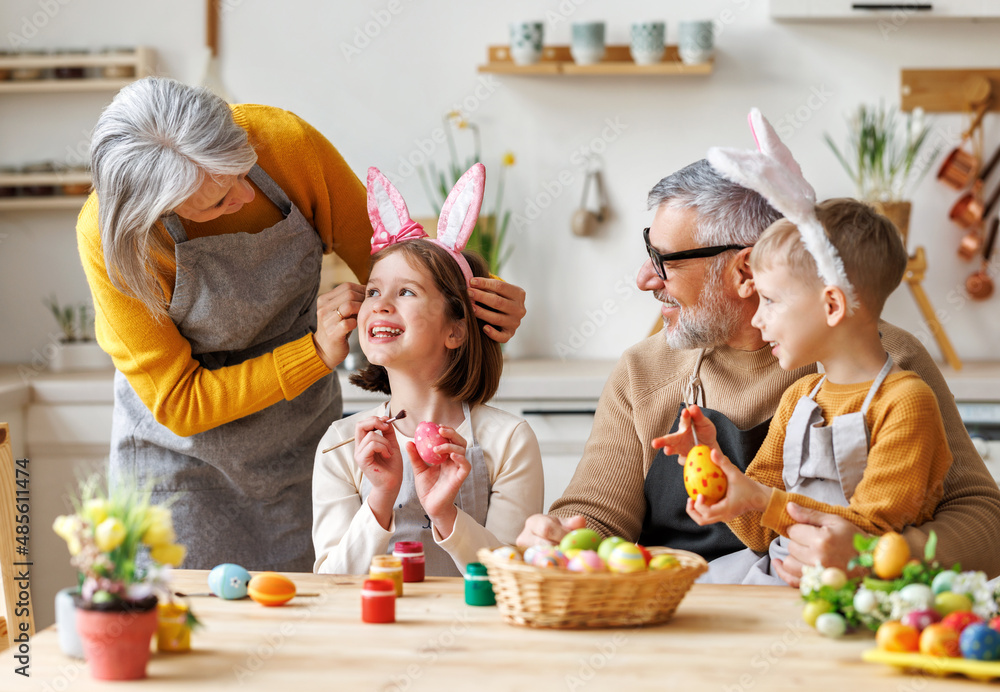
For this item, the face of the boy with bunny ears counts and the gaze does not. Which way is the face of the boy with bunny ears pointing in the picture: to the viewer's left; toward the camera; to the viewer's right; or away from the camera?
to the viewer's left

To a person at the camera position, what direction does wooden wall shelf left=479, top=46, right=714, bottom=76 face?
facing the viewer

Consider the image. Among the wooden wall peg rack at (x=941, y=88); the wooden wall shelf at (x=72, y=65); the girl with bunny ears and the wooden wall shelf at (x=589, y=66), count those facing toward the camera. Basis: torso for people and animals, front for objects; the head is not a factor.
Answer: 4

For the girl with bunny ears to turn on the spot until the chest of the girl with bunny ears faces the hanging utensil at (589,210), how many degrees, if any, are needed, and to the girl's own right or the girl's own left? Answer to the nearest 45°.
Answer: approximately 180°

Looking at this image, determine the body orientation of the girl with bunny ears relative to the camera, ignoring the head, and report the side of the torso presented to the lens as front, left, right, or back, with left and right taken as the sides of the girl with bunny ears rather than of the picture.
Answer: front

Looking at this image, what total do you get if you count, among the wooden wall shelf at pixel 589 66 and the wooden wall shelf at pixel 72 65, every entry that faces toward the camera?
2

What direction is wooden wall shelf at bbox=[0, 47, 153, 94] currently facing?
toward the camera

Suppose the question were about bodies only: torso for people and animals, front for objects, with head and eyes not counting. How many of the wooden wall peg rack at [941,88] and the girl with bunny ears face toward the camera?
2

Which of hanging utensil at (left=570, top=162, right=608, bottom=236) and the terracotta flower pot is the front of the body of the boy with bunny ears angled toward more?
the terracotta flower pot

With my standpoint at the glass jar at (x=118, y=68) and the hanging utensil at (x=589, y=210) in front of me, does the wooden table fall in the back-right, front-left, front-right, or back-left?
front-right

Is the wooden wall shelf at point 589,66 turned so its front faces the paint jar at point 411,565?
yes

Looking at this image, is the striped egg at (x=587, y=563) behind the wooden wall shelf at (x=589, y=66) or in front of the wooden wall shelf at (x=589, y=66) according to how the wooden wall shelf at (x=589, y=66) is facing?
in front

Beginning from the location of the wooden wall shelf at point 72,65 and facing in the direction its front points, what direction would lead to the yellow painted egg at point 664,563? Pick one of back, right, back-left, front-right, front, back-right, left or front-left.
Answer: front

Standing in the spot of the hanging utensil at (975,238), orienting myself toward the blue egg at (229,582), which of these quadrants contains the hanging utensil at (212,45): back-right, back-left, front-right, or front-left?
front-right

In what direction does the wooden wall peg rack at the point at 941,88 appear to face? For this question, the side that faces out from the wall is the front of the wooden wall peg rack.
toward the camera

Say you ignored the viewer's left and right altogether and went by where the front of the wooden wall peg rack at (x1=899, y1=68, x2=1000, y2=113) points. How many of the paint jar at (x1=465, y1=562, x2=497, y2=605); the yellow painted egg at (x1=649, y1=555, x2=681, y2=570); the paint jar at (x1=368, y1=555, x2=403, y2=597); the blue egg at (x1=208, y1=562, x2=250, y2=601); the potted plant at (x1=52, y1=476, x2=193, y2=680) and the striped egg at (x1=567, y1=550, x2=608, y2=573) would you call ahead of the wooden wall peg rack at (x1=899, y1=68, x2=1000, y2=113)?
6

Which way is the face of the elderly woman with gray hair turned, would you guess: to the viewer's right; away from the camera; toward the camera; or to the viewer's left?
to the viewer's right
